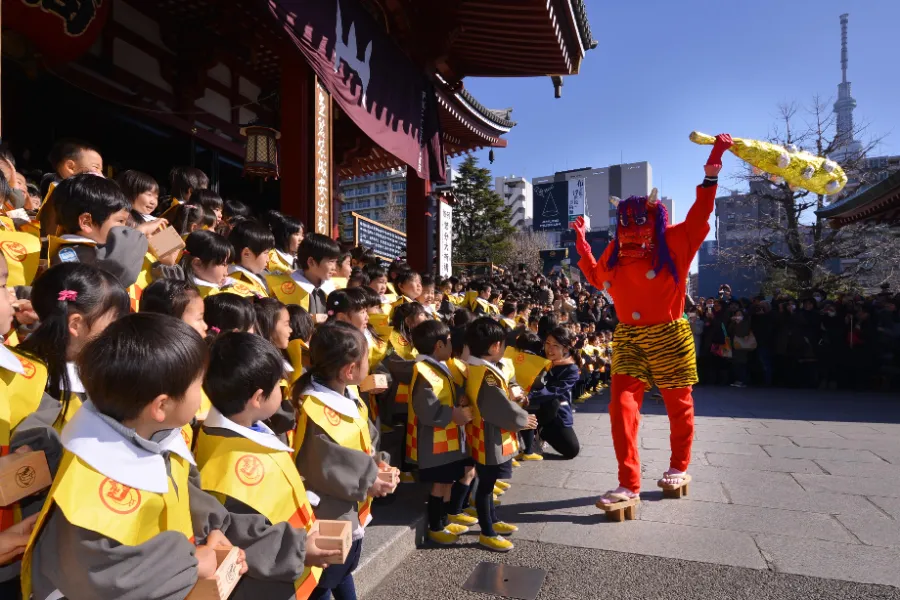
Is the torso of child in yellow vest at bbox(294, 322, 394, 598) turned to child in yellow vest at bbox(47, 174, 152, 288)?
no

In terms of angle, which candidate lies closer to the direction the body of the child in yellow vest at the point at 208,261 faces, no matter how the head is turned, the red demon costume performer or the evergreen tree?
the red demon costume performer

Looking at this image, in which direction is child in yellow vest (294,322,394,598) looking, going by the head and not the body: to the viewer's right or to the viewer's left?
to the viewer's right

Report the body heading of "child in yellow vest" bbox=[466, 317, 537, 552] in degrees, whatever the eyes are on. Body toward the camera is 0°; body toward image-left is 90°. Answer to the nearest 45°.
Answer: approximately 270°

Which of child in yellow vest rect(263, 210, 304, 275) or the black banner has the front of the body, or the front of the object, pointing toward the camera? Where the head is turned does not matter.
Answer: the black banner

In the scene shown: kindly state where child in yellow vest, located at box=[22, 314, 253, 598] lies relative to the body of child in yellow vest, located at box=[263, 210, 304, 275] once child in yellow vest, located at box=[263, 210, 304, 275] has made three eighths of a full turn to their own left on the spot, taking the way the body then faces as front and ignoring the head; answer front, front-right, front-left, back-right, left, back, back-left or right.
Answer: back-left

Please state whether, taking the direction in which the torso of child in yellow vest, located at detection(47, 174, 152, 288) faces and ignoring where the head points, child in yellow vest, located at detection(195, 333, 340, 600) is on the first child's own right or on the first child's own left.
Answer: on the first child's own right

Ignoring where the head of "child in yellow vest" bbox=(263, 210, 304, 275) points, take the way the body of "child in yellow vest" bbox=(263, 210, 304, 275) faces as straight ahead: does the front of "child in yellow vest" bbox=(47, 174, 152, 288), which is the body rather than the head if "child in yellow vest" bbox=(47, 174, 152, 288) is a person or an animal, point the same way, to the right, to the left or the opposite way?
the same way

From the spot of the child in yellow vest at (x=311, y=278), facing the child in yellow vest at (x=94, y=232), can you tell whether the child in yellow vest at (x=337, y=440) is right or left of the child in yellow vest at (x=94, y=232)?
left

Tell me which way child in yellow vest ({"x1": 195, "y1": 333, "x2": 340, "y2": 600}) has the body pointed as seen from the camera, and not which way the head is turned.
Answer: to the viewer's right

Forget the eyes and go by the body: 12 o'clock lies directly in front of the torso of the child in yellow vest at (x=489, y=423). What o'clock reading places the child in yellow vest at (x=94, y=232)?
the child in yellow vest at (x=94, y=232) is roughly at 5 o'clock from the child in yellow vest at (x=489, y=423).

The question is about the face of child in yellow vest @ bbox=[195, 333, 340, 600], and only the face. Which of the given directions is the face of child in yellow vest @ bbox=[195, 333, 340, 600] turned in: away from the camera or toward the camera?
away from the camera

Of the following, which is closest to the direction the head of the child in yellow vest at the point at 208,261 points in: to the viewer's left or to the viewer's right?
to the viewer's right

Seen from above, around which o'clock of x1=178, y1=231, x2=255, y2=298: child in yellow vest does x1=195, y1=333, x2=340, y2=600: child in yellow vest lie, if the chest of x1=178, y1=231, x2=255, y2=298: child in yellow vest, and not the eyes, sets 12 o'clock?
x1=195, y1=333, x2=340, y2=600: child in yellow vest is roughly at 3 o'clock from x1=178, y1=231, x2=255, y2=298: child in yellow vest.

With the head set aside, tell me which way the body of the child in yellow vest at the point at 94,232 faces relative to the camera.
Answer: to the viewer's right

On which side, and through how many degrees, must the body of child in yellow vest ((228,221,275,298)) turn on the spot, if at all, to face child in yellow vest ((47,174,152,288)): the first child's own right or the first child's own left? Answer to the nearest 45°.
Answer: approximately 135° to the first child's own right

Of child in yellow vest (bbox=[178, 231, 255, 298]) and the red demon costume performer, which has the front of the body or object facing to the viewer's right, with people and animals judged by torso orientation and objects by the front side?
the child in yellow vest

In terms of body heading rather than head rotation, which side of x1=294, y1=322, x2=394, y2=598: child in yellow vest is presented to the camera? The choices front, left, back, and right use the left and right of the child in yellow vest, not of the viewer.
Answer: right

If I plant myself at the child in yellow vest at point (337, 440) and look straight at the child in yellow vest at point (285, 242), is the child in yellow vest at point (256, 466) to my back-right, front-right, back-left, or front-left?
back-left

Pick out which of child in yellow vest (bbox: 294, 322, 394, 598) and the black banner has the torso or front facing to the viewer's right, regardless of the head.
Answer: the child in yellow vest
